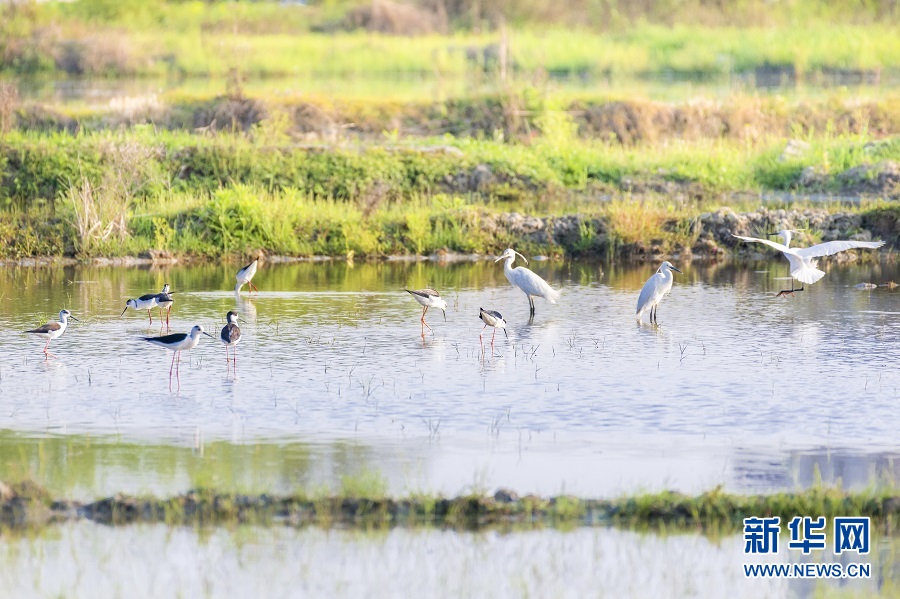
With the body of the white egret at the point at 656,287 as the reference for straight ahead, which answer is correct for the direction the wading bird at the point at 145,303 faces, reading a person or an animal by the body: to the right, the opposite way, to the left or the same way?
the opposite way

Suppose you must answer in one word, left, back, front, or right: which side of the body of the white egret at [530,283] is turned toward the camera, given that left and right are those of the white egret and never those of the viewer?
left

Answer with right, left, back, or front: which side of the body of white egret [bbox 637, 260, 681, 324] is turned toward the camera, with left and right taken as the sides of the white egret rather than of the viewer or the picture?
right

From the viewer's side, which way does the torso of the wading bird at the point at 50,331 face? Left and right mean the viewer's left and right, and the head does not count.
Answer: facing to the right of the viewer

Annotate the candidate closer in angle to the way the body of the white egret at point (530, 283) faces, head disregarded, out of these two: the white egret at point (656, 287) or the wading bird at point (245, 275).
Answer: the wading bird

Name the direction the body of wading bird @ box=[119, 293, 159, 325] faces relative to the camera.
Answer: to the viewer's left

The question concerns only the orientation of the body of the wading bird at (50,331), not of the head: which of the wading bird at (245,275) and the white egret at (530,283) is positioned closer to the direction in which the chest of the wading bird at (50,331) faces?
the white egret

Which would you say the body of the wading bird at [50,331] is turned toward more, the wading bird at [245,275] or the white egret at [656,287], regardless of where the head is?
the white egret

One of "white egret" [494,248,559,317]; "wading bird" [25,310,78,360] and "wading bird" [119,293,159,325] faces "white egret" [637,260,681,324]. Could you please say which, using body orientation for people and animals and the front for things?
"wading bird" [25,310,78,360]

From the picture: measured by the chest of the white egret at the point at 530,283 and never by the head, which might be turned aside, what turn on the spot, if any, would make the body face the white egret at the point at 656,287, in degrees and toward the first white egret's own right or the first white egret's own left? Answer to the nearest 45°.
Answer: approximately 180°

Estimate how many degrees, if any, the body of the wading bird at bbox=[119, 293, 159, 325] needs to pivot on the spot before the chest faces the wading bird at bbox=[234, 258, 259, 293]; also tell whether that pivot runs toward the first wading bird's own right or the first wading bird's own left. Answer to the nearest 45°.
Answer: approximately 135° to the first wading bird's own right

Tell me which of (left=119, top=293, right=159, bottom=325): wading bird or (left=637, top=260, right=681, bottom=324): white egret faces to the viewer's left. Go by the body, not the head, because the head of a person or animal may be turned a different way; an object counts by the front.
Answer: the wading bird

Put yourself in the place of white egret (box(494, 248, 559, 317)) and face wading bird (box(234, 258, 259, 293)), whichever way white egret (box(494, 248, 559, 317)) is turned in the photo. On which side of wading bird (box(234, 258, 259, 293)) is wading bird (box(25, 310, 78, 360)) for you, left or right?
left

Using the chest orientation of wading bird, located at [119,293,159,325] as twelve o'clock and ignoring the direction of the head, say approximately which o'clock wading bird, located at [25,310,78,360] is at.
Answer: wading bird, located at [25,310,78,360] is roughly at 10 o'clock from wading bird, located at [119,293,159,325].
